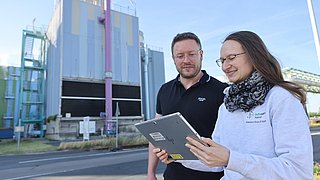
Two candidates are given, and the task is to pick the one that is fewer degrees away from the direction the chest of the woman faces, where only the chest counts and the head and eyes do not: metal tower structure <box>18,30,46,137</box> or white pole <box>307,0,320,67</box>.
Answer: the metal tower structure

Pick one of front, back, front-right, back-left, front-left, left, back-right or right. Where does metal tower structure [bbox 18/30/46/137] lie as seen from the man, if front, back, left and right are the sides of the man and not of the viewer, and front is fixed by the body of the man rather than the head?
back-right

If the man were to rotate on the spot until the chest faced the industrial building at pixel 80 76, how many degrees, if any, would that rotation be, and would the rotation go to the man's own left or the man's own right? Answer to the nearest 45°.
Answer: approximately 135° to the man's own right

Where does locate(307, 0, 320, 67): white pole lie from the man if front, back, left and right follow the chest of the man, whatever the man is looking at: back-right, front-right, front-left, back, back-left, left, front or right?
back-left

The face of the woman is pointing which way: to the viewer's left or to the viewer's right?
to the viewer's left

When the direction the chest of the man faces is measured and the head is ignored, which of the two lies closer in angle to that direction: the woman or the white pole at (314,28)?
the woman

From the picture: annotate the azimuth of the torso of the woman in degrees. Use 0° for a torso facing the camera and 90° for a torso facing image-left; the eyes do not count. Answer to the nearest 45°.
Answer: approximately 45°

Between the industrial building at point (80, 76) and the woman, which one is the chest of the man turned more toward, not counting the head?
the woman

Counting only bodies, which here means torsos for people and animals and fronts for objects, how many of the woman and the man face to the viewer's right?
0

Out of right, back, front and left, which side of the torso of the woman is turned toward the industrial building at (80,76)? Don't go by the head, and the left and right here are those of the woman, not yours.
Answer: right
